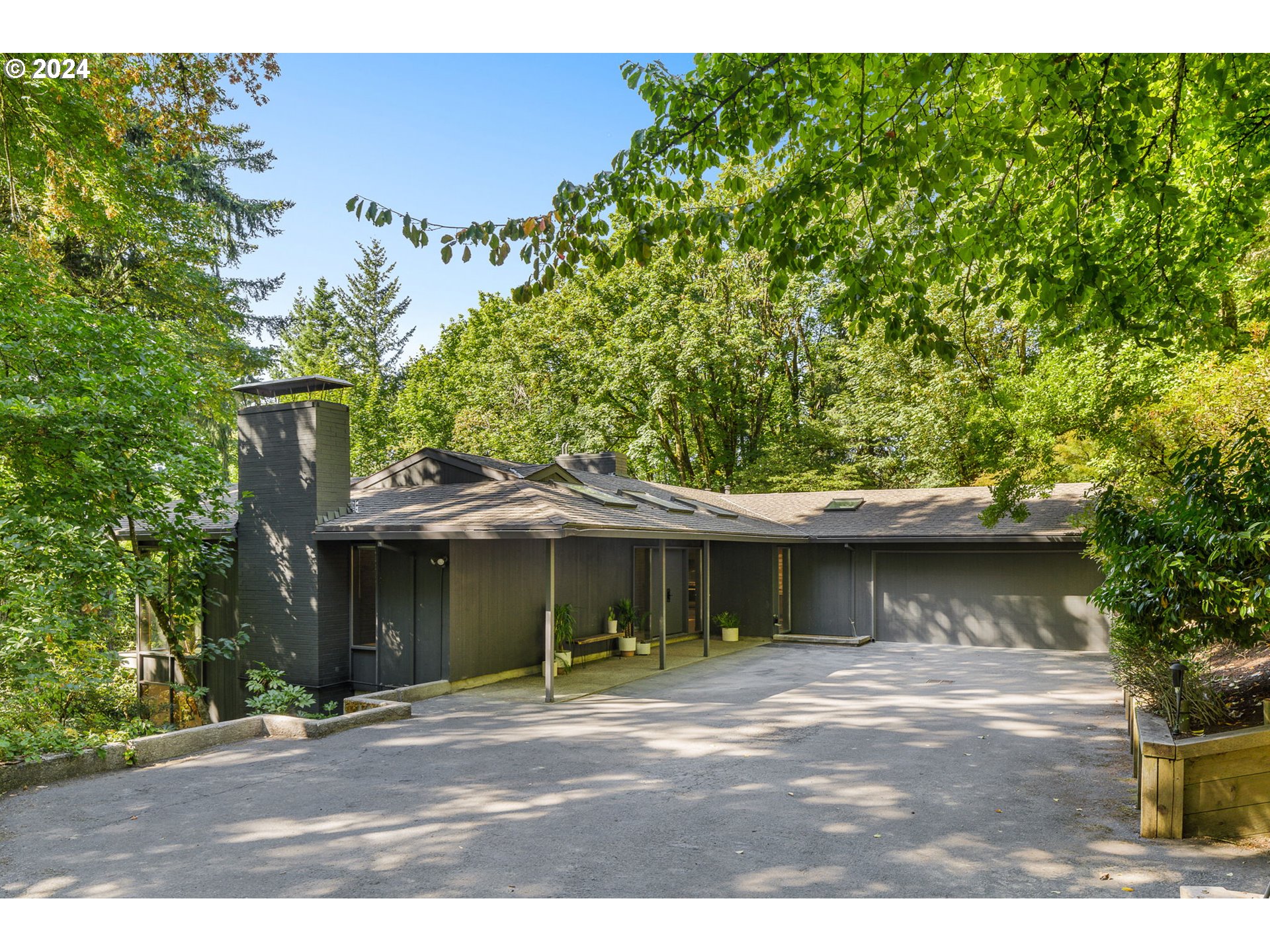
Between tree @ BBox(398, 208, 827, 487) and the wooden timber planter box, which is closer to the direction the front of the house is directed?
the wooden timber planter box

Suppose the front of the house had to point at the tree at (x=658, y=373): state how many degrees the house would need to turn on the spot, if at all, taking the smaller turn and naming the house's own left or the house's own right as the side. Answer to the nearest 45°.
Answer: approximately 135° to the house's own left

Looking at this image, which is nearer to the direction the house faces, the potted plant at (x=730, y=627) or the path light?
the path light

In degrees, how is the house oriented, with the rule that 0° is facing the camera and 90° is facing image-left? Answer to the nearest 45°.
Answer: approximately 315°

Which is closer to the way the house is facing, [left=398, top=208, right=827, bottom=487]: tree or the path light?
the path light

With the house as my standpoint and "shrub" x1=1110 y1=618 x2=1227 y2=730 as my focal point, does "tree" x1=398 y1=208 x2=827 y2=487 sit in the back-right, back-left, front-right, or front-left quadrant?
back-left

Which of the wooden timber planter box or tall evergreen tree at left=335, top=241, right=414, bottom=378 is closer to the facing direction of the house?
the wooden timber planter box

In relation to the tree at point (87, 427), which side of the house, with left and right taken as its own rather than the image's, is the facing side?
right

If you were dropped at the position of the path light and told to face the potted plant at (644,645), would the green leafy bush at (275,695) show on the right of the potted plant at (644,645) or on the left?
left

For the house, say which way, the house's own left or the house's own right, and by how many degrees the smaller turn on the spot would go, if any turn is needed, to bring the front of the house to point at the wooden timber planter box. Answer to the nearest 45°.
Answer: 0° — it already faces it

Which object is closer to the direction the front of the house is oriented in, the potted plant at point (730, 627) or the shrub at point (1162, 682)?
the shrub
